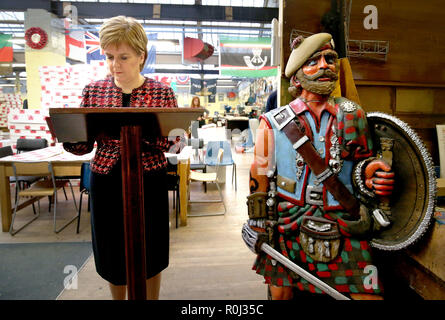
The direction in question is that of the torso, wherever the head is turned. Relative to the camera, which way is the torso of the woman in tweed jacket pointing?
toward the camera

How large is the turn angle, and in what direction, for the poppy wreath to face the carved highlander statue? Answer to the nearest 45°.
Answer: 0° — it already faces it

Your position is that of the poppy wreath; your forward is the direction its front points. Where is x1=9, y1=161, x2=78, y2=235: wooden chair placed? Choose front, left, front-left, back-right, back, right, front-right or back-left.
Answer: front

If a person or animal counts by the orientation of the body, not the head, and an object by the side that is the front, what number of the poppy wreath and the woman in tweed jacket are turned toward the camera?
2

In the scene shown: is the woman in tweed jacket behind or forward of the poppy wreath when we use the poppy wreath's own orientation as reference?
forward

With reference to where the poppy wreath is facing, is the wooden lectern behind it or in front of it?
in front

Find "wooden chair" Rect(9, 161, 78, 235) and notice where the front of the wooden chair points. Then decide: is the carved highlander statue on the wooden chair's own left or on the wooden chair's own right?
on the wooden chair's own right

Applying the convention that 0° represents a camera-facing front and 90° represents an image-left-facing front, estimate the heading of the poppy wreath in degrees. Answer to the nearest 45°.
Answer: approximately 0°
